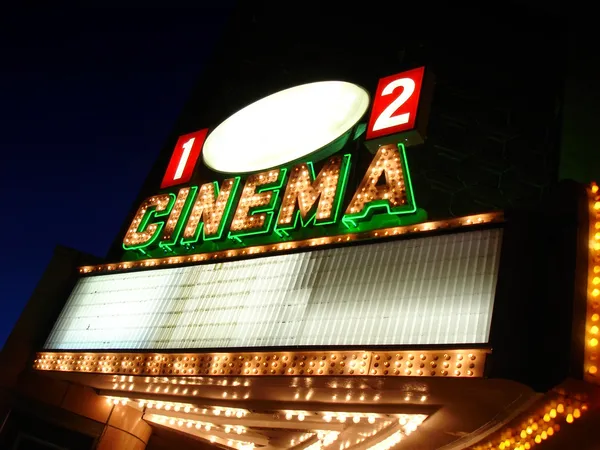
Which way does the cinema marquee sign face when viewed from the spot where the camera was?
facing the viewer and to the left of the viewer
